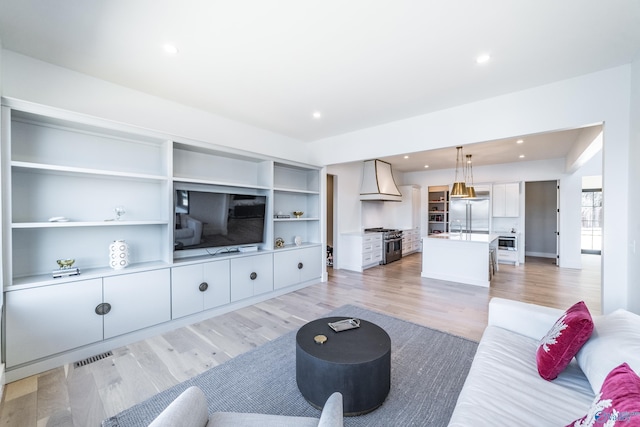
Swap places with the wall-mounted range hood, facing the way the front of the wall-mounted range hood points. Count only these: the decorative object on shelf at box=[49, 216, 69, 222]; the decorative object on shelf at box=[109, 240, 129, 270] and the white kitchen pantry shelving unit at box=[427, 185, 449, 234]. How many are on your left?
1

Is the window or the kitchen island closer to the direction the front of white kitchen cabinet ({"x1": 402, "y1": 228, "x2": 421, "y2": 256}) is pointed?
the kitchen island

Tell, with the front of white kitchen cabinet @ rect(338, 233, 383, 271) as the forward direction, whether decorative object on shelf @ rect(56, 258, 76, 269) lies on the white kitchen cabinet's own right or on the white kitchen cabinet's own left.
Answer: on the white kitchen cabinet's own right

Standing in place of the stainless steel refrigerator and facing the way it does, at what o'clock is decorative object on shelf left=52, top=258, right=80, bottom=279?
The decorative object on shelf is roughly at 1 o'clock from the stainless steel refrigerator.

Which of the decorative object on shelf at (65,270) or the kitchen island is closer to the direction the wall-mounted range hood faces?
the kitchen island

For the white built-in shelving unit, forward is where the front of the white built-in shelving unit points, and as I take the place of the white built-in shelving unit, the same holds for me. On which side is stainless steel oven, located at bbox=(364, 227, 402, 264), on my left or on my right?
on my left

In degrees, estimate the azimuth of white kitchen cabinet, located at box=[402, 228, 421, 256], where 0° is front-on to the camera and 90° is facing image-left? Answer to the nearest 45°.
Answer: approximately 315°

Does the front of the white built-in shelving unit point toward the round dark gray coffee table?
yes

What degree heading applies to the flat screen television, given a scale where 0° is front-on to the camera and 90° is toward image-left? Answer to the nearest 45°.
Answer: approximately 315°

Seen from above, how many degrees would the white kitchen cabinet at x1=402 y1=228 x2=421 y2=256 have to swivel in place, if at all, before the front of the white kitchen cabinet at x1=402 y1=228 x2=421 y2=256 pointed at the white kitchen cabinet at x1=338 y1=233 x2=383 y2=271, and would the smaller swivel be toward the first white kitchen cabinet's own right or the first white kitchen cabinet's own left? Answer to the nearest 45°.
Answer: approximately 90° to the first white kitchen cabinet's own right

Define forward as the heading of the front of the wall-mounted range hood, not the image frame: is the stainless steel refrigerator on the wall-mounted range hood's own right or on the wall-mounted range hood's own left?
on the wall-mounted range hood's own left
